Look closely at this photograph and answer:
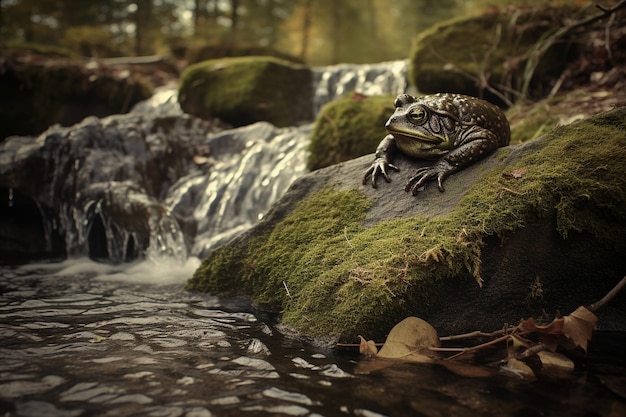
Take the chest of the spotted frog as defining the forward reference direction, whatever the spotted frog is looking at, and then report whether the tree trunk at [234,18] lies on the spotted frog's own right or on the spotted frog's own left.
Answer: on the spotted frog's own right

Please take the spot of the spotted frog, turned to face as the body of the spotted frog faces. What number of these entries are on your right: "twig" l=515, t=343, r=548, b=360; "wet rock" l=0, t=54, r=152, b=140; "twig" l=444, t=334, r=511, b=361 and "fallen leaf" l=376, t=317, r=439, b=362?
1

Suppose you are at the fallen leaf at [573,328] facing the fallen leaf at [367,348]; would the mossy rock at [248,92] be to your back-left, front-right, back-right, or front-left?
front-right

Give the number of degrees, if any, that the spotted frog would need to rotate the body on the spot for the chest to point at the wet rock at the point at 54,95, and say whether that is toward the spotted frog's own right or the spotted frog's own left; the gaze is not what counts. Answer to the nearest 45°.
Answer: approximately 90° to the spotted frog's own right

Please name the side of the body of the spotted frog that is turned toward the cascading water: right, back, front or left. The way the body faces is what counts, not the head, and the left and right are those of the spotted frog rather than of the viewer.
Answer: right

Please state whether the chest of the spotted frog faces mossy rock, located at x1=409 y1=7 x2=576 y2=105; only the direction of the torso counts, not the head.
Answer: no

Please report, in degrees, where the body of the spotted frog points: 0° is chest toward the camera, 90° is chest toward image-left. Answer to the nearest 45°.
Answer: approximately 45°

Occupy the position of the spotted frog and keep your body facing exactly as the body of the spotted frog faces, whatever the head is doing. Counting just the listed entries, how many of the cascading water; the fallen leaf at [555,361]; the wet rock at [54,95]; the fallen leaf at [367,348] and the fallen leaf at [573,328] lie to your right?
2

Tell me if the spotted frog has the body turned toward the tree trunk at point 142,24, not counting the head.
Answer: no

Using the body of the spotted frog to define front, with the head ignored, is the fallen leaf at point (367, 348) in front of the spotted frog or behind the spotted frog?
in front

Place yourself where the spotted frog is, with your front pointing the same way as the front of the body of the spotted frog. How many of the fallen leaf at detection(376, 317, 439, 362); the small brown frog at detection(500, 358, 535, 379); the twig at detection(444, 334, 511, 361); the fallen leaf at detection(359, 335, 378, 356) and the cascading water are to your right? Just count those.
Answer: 1

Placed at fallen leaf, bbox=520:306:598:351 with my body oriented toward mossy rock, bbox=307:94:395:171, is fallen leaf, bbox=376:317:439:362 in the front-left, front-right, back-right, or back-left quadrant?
front-left

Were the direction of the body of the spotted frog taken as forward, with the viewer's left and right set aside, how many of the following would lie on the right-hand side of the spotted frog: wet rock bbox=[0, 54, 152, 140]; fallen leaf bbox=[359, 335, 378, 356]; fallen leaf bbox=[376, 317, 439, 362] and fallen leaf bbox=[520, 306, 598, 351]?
1

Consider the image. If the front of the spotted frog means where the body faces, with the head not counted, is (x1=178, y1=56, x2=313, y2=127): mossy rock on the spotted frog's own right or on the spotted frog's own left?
on the spotted frog's own right
